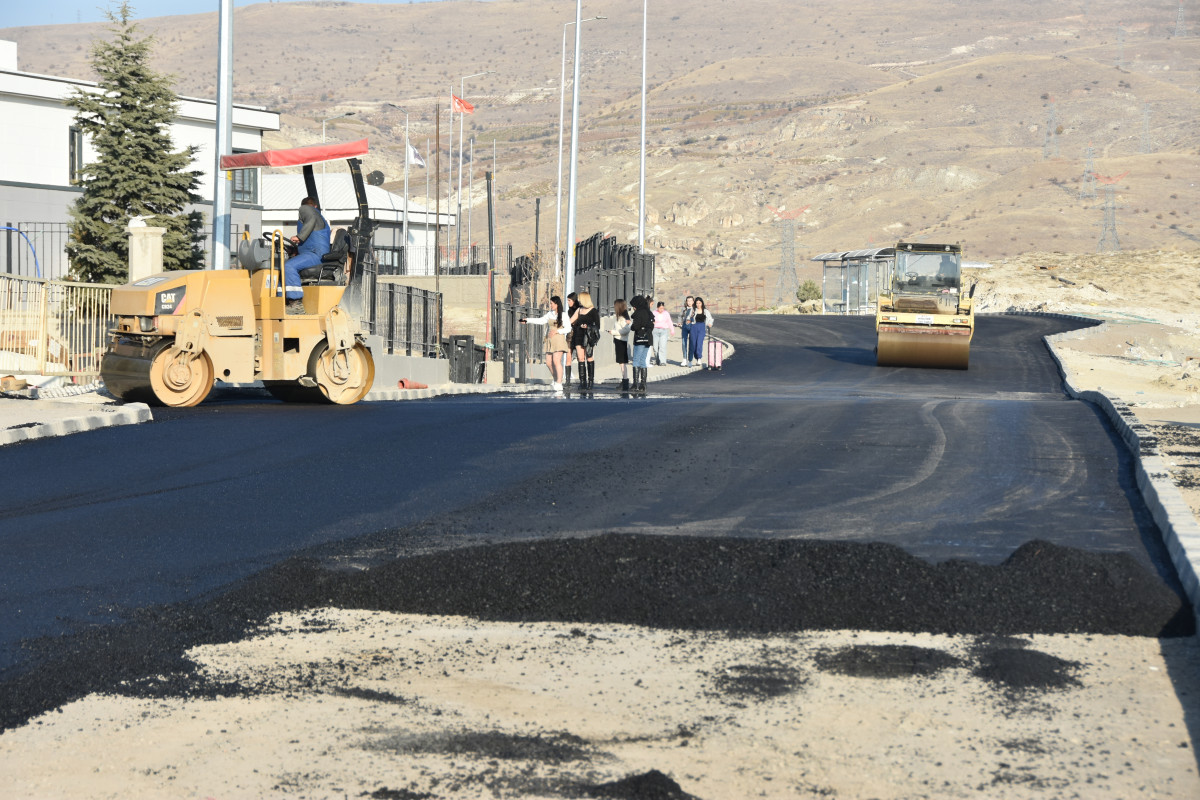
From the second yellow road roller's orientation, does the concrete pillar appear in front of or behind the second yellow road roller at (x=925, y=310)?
in front

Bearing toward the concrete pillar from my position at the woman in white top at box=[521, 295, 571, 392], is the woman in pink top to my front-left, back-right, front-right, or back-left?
back-right

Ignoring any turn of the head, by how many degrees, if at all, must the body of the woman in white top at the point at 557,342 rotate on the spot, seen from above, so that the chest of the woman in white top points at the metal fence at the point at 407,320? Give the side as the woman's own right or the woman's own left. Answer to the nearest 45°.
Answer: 0° — they already face it

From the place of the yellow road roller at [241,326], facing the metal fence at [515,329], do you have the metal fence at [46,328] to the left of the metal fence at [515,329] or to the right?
left

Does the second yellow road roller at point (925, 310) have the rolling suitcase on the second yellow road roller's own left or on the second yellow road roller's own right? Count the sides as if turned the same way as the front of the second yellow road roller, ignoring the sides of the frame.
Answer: on the second yellow road roller's own right

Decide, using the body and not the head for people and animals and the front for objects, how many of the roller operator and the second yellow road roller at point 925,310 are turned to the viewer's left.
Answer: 1

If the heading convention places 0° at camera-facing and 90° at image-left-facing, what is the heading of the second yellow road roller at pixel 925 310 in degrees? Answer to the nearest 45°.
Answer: approximately 0°

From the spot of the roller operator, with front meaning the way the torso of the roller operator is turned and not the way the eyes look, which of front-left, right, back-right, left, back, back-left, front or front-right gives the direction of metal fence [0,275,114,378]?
front-right

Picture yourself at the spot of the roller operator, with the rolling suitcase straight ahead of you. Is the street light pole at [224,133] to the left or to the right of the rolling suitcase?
left

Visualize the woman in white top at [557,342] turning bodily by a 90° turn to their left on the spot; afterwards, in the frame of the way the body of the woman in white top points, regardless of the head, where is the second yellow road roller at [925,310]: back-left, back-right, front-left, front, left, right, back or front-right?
left

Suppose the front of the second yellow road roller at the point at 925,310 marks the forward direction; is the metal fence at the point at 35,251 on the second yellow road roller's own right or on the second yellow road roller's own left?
on the second yellow road roller's own right

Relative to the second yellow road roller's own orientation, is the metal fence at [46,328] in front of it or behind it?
in front

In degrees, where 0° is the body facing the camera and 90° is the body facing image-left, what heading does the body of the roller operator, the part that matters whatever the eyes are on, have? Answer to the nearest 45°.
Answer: approximately 90°

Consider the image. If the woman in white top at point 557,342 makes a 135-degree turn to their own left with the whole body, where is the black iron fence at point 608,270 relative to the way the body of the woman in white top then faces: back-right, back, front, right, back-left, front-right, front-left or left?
left

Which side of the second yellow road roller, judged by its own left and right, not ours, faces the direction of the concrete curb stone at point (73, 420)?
front
